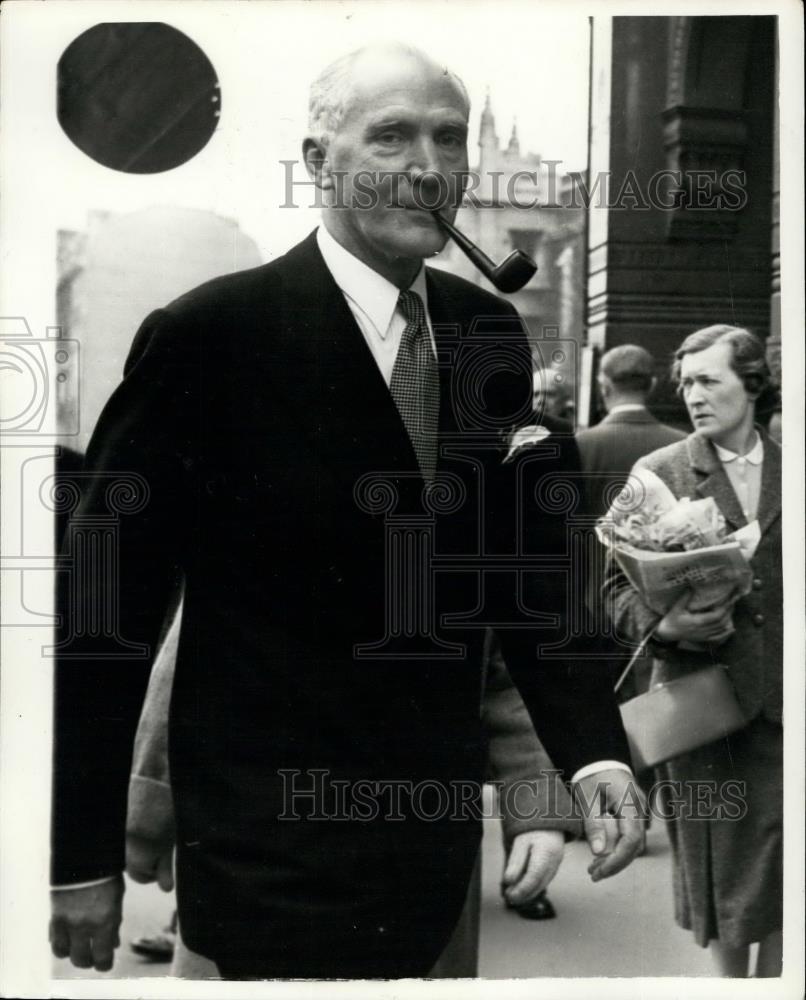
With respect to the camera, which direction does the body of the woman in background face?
toward the camera

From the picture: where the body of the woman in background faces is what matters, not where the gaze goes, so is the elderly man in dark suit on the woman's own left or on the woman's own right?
on the woman's own right

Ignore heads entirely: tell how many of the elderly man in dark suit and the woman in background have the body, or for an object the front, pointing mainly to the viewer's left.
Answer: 0

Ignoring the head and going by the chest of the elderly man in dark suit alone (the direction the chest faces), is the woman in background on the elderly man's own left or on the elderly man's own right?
on the elderly man's own left

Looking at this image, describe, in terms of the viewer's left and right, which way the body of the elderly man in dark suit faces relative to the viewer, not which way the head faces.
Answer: facing the viewer and to the right of the viewer

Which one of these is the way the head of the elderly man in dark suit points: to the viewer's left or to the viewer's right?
to the viewer's right

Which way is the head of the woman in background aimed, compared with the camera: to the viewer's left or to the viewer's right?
to the viewer's left
